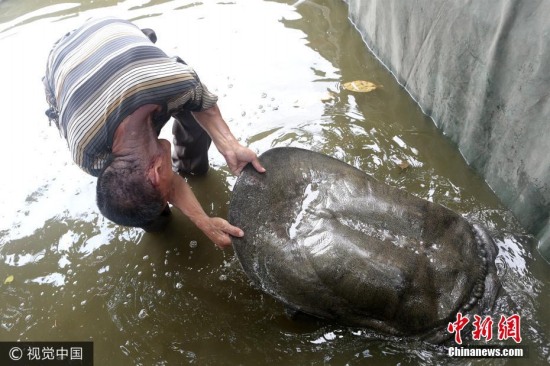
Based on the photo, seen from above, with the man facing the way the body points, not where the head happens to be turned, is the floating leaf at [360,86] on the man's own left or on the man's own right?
on the man's own left

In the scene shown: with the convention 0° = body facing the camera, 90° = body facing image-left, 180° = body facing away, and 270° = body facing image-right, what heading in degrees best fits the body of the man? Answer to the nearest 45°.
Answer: approximately 315°

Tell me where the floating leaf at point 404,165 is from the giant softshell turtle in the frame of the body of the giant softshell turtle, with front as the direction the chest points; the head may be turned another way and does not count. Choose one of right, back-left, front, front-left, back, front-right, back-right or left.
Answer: back-left

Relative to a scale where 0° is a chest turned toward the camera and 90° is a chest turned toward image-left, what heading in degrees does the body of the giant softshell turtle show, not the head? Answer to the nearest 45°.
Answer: approximately 315°

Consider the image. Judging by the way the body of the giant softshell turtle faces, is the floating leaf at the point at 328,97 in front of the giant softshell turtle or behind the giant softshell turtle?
behind

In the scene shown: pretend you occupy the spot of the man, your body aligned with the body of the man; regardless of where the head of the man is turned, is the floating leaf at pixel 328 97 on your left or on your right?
on your left

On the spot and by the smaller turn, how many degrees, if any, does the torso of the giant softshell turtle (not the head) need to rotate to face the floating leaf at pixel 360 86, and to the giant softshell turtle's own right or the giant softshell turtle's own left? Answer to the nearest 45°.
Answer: approximately 135° to the giant softshell turtle's own left
